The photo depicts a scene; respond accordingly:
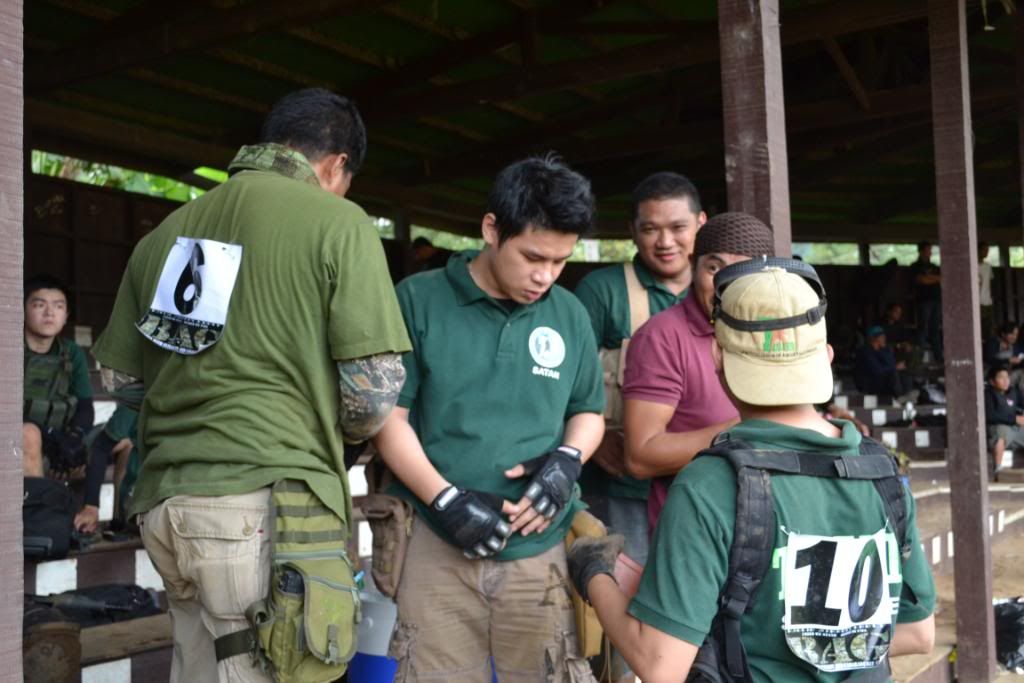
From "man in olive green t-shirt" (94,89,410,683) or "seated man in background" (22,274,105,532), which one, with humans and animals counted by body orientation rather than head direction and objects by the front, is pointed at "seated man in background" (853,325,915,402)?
the man in olive green t-shirt

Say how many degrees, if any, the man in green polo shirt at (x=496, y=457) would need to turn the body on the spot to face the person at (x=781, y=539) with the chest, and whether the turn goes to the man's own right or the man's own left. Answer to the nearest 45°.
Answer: approximately 45° to the man's own left

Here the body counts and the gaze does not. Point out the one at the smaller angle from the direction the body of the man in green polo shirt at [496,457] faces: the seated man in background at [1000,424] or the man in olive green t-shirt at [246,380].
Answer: the man in olive green t-shirt

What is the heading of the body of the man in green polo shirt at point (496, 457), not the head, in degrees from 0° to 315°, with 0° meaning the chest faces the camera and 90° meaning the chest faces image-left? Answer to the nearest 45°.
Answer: approximately 0°

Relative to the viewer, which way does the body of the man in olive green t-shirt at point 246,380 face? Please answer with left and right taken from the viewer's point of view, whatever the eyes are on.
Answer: facing away from the viewer and to the right of the viewer

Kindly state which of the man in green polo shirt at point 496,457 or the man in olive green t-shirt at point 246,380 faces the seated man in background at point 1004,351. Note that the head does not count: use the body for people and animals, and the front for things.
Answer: the man in olive green t-shirt

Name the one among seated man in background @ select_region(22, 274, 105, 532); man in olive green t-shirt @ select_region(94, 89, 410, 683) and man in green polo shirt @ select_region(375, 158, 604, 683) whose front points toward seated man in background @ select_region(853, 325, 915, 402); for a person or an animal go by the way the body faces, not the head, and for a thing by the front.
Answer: the man in olive green t-shirt

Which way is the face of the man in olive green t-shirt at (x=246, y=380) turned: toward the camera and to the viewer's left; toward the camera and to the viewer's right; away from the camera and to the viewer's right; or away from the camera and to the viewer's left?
away from the camera and to the viewer's right

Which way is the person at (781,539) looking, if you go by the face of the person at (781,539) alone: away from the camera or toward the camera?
away from the camera

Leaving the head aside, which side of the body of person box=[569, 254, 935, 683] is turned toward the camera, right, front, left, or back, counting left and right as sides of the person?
back
